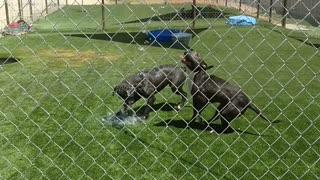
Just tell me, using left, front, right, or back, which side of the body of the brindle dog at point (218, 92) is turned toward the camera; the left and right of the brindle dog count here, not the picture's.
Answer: left

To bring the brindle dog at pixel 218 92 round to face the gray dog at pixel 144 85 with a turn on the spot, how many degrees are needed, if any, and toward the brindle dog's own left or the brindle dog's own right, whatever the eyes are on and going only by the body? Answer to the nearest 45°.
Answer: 0° — it already faces it
